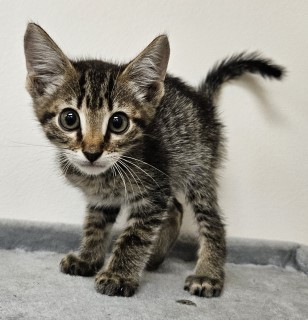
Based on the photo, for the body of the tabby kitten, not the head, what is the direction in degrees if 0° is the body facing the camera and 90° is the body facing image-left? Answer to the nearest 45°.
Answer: approximately 45°
